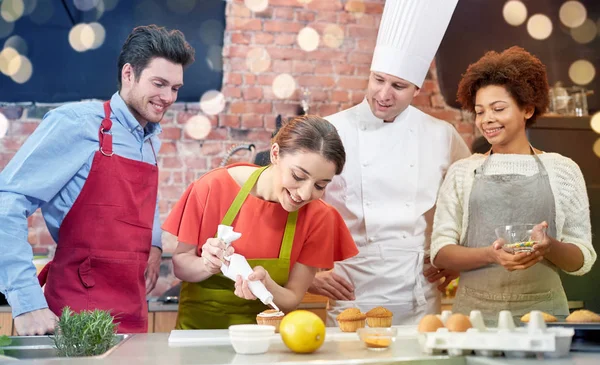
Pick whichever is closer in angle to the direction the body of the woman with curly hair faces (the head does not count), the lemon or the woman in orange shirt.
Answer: the lemon

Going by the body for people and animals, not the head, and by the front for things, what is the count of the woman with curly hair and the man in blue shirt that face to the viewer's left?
0

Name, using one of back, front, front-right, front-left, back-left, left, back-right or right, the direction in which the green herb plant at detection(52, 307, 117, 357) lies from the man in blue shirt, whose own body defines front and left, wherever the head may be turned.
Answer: front-right

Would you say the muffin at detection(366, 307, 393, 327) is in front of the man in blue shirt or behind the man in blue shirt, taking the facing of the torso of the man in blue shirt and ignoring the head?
in front

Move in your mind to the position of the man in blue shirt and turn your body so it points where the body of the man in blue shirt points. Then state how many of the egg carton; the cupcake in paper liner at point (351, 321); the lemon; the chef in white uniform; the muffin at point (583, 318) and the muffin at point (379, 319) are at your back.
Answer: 0

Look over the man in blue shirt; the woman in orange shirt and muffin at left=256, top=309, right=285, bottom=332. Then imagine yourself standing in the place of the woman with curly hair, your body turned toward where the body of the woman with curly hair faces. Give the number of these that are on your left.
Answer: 0

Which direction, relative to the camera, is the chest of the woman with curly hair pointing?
toward the camera

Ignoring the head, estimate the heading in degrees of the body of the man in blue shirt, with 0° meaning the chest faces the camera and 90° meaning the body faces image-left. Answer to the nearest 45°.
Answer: approximately 315°

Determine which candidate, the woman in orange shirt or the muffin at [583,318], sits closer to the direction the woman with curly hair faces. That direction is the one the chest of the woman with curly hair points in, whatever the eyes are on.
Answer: the muffin

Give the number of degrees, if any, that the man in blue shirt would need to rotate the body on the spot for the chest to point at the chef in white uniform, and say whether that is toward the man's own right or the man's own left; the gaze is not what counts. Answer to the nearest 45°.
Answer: approximately 45° to the man's own left

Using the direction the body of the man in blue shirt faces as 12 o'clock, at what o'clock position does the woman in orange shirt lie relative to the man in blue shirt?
The woman in orange shirt is roughly at 11 o'clock from the man in blue shirt.

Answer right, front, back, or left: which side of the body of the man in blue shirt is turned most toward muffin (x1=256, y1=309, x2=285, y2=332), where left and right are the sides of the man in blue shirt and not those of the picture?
front

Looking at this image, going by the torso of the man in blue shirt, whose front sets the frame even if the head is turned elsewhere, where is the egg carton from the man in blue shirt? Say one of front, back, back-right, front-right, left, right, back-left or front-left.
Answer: front

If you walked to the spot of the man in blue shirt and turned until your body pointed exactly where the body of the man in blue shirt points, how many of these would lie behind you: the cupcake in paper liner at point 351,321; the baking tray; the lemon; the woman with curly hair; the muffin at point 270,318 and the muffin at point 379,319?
0

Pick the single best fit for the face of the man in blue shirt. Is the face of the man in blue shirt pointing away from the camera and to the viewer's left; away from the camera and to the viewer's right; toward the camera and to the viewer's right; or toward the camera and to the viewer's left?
toward the camera and to the viewer's right

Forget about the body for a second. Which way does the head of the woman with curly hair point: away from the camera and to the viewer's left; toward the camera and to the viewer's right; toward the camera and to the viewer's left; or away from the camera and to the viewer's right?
toward the camera and to the viewer's left

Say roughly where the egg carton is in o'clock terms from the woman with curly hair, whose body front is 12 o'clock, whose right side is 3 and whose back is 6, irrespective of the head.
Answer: The egg carton is roughly at 12 o'clock from the woman with curly hair.

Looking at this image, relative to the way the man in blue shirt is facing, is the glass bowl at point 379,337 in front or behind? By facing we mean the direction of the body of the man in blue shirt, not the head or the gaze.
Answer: in front

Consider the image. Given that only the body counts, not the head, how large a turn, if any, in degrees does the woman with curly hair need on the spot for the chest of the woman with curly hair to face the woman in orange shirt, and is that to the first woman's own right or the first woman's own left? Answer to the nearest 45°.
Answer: approximately 45° to the first woman's own right
